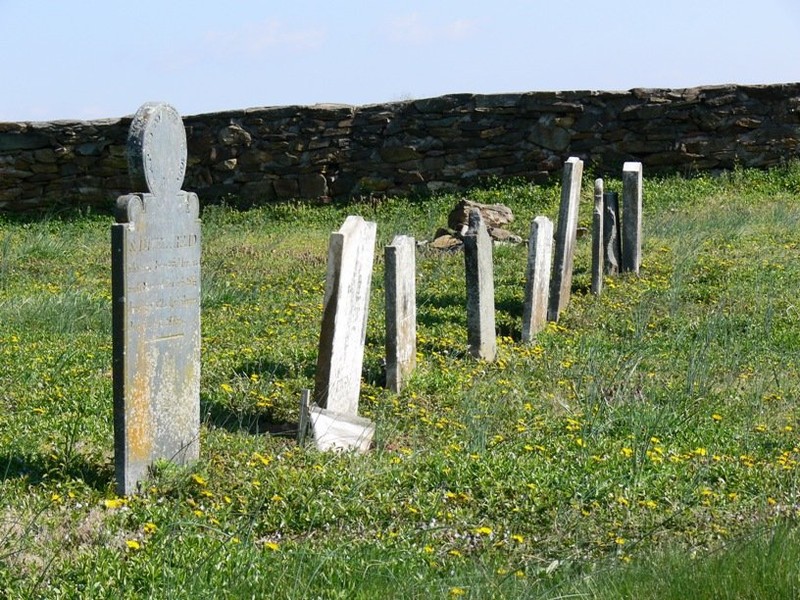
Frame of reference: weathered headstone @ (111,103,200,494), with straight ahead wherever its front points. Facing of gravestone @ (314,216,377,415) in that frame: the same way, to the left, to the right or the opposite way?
the same way

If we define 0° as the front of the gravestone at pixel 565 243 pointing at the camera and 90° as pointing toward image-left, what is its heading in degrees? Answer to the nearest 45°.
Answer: approximately 270°

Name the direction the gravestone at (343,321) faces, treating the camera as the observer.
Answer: facing the viewer and to the right of the viewer

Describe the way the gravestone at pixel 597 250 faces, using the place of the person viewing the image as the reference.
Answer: facing to the right of the viewer

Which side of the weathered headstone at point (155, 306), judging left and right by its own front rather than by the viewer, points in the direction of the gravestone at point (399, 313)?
left

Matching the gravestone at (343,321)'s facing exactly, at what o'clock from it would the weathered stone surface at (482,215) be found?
The weathered stone surface is roughly at 8 o'clock from the gravestone.

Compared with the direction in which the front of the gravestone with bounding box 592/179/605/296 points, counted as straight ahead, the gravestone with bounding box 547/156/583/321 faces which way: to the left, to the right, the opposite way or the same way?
the same way

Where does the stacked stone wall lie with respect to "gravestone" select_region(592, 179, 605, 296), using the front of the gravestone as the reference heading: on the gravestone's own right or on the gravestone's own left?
on the gravestone's own left

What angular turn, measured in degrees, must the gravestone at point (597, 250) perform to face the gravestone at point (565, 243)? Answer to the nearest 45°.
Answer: approximately 90° to its right
